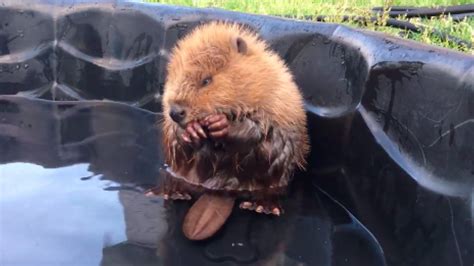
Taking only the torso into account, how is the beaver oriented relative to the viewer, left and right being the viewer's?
facing the viewer and to the left of the viewer
